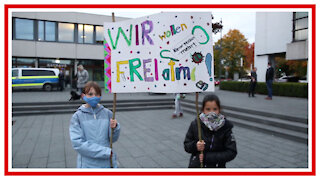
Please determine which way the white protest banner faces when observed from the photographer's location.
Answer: facing the viewer

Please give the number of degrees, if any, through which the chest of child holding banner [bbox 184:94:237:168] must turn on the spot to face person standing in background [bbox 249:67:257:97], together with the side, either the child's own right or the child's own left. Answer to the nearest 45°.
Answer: approximately 180°

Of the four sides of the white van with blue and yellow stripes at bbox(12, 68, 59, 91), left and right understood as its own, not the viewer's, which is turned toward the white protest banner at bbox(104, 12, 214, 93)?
left

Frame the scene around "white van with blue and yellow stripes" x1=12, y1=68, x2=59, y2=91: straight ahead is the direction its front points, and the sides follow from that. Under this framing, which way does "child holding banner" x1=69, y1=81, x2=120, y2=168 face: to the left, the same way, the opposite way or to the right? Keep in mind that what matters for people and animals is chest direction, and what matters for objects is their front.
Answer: to the left

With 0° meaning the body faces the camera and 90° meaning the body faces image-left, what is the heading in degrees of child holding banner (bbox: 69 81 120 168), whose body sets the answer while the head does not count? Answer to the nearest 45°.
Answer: approximately 0°

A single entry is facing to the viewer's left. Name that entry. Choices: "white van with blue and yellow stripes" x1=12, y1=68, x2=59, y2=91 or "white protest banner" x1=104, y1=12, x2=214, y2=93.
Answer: the white van with blue and yellow stripes

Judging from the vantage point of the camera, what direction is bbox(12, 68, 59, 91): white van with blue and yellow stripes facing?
facing to the left of the viewer

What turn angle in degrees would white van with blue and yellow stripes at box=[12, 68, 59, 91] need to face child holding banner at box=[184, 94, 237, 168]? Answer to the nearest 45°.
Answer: approximately 90° to its left
